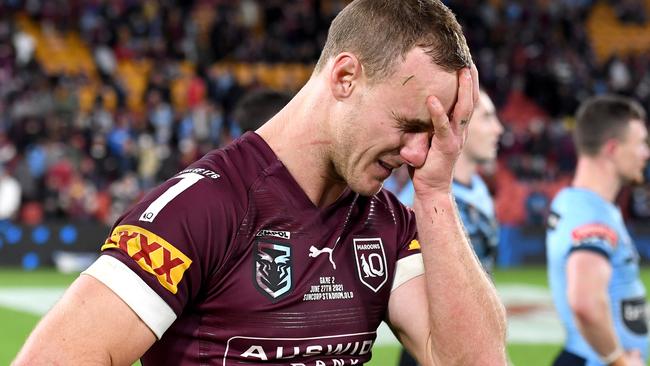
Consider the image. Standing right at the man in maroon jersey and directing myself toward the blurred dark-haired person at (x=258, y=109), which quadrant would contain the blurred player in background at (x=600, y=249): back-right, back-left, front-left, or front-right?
front-right

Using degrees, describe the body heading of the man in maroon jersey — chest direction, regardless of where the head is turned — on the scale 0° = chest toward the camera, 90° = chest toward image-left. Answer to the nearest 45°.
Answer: approximately 315°

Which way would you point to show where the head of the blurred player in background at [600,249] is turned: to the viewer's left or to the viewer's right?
to the viewer's right

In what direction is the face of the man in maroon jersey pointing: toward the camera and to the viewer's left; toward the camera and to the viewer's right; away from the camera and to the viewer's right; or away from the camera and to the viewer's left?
toward the camera and to the viewer's right

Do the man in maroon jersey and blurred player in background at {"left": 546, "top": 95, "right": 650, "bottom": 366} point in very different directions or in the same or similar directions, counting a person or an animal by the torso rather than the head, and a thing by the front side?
same or similar directions

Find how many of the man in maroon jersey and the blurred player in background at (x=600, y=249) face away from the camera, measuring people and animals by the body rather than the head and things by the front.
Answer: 0
